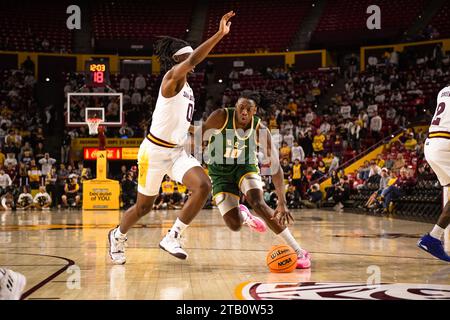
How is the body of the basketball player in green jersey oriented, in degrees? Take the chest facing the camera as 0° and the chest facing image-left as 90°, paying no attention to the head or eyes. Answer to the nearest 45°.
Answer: approximately 0°

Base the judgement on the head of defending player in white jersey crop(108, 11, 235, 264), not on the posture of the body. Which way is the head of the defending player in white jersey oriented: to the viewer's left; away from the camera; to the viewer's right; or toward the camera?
to the viewer's right

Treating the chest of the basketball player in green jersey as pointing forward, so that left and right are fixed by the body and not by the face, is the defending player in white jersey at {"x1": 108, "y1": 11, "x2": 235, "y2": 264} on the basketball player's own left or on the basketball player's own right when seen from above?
on the basketball player's own right

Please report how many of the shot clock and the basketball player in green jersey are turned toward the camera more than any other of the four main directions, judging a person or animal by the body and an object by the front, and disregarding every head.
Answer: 2

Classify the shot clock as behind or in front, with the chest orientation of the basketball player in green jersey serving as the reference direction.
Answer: behind

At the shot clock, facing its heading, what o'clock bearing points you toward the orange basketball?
The orange basketball is roughly at 12 o'clock from the shot clock.

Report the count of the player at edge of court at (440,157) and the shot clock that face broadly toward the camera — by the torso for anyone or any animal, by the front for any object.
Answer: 1
